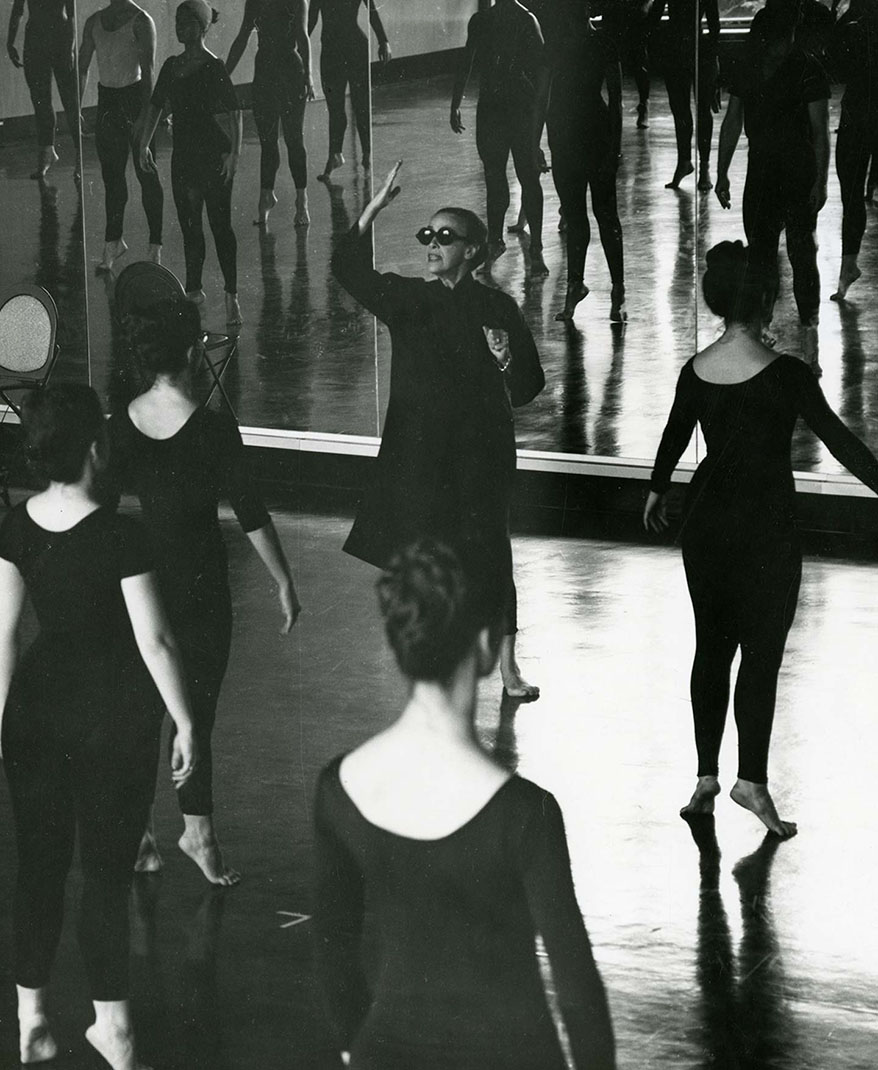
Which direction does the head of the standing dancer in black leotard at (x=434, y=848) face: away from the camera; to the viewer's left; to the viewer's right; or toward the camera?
away from the camera

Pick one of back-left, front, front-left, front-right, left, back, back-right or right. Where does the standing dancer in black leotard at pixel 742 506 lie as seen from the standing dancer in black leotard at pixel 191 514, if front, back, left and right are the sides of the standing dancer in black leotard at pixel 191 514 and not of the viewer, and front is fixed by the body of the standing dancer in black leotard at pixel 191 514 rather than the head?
right

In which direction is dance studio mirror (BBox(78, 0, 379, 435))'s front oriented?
toward the camera

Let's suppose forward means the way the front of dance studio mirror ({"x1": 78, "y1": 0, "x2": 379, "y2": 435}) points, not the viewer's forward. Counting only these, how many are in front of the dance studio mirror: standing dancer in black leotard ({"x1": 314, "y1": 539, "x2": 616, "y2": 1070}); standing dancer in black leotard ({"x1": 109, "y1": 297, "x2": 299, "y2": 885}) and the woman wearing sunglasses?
3

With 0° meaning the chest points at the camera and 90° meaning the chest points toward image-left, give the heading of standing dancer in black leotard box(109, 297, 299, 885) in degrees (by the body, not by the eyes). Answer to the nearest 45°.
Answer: approximately 180°

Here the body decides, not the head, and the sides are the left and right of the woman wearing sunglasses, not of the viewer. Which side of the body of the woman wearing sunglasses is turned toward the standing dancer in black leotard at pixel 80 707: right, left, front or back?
front

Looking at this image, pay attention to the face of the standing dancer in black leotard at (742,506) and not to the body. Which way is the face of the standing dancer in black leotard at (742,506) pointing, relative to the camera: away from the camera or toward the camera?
away from the camera

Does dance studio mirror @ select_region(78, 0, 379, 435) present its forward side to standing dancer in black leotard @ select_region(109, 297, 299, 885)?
yes

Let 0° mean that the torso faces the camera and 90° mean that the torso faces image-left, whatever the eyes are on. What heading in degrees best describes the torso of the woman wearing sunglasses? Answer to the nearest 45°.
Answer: approximately 45°
